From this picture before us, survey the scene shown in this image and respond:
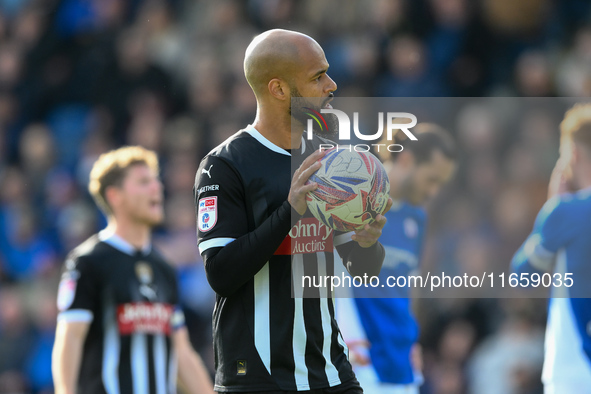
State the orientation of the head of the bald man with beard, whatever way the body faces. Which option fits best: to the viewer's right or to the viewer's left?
to the viewer's right

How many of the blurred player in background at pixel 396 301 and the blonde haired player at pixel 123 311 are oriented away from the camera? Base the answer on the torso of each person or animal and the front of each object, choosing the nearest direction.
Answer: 0

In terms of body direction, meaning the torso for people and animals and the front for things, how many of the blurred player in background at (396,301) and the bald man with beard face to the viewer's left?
0

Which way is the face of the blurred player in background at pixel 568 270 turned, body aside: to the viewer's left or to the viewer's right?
to the viewer's left

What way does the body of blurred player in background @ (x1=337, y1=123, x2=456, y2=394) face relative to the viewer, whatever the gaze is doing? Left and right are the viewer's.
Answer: facing the viewer and to the right of the viewer

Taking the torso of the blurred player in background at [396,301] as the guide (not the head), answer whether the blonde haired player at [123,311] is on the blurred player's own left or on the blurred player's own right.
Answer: on the blurred player's own right

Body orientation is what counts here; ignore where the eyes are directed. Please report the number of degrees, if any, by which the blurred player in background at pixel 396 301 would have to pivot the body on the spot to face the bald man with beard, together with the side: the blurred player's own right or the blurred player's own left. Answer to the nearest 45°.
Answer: approximately 45° to the blurred player's own right

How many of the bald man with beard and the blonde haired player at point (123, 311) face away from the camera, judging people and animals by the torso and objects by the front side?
0
